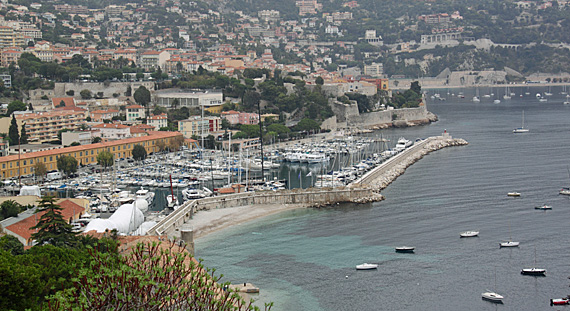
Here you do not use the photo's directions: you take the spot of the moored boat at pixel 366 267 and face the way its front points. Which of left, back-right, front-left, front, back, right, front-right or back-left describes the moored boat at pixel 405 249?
back-right

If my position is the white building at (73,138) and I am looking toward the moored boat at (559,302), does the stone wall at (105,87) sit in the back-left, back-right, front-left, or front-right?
back-left

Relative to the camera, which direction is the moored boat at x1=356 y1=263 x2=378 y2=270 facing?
to the viewer's left

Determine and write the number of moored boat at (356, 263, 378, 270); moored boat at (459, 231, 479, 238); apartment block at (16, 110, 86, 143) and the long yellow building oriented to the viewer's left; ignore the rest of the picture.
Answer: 2

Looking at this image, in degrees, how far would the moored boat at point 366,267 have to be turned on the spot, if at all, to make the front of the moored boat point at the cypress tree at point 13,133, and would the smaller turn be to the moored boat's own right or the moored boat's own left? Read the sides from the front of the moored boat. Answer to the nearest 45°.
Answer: approximately 45° to the moored boat's own right

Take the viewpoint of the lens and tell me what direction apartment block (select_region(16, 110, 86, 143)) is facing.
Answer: facing the viewer and to the right of the viewer

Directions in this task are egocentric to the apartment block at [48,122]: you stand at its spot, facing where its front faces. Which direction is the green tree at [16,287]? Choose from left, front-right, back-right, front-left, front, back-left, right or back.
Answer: front-right

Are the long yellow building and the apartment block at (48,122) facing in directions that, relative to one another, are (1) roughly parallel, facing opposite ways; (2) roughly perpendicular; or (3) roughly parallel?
roughly parallel

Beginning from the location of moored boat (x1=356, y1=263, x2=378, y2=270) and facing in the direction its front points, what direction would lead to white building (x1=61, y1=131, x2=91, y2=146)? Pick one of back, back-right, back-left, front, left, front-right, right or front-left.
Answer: front-right

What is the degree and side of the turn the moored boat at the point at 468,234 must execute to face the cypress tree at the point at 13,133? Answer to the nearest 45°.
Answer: approximately 45° to its right

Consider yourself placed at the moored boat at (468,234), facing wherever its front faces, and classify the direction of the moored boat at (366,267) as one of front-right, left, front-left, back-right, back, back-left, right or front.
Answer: front-left

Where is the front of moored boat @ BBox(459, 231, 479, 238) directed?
to the viewer's left

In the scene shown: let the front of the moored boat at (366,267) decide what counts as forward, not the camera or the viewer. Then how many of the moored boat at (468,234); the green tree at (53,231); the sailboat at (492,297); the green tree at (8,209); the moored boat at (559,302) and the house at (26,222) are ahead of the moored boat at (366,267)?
3

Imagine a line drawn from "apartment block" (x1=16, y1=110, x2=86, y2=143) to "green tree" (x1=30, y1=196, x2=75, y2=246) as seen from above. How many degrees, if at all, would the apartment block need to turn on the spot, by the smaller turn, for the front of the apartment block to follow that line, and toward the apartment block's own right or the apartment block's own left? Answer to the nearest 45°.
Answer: approximately 45° to the apartment block's own right

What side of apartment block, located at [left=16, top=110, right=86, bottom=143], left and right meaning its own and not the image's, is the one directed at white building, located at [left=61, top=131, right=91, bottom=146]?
front
